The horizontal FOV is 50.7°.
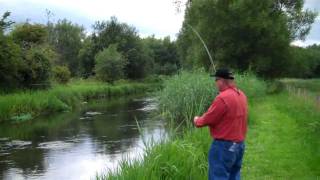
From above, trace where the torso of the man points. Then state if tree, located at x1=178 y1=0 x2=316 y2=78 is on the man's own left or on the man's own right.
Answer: on the man's own right

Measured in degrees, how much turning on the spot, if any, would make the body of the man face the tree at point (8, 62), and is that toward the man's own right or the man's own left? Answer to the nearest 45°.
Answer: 0° — they already face it

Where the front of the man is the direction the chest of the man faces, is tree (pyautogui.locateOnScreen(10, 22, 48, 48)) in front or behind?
in front

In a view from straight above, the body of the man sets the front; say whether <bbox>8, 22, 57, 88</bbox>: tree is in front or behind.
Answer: in front

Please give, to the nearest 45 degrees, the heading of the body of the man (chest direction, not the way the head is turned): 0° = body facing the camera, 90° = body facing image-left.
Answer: approximately 135°
